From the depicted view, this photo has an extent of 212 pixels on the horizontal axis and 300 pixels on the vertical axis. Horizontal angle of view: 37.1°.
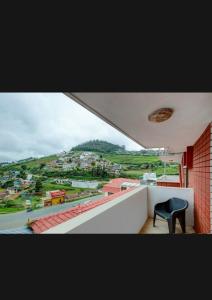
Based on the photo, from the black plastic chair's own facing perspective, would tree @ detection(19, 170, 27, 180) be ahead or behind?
ahead

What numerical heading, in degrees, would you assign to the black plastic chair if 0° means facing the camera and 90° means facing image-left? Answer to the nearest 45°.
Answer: approximately 45°

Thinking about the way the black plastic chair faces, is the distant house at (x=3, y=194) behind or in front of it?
in front

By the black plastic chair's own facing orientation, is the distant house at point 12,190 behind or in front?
in front

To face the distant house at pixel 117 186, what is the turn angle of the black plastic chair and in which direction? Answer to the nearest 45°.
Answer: approximately 90° to its right
